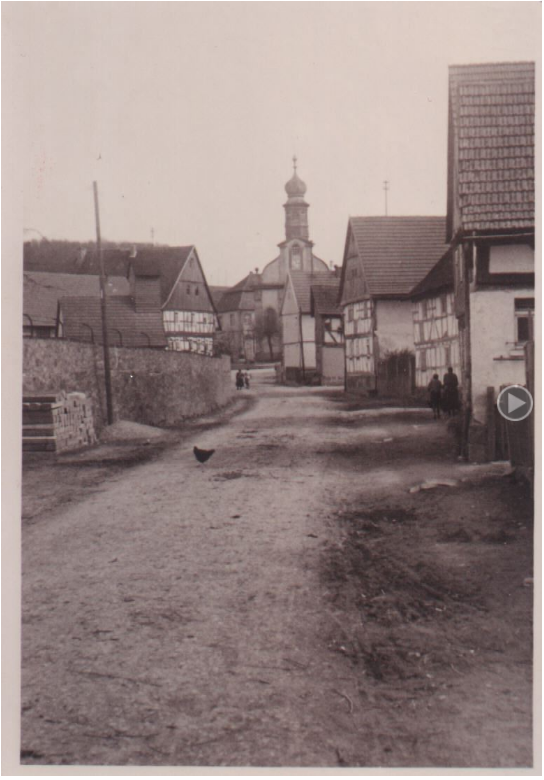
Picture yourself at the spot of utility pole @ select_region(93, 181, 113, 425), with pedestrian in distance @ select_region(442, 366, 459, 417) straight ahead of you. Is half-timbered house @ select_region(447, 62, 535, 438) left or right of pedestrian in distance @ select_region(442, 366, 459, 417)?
right

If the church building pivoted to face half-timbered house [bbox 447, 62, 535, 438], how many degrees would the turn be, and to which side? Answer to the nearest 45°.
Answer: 0° — it already faces it

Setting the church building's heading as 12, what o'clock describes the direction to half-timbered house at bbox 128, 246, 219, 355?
The half-timbered house is roughly at 12 o'clock from the church building.

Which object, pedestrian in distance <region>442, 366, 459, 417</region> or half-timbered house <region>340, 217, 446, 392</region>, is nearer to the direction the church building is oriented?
the pedestrian in distance

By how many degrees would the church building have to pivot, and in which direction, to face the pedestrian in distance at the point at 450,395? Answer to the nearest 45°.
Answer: approximately 45° to its left

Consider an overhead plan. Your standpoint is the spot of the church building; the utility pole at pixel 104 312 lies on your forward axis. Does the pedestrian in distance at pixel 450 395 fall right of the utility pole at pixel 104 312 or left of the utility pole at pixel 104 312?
left

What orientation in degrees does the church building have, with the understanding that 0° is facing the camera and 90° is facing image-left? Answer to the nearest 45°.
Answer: approximately 0°

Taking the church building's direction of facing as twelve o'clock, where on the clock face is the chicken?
The chicken is roughly at 12 o'clock from the church building.
